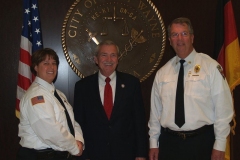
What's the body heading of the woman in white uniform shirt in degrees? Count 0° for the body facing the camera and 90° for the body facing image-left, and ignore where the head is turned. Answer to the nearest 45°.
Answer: approximately 315°

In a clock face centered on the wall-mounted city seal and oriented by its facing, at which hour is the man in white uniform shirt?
The man in white uniform shirt is roughly at 11 o'clock from the wall-mounted city seal.

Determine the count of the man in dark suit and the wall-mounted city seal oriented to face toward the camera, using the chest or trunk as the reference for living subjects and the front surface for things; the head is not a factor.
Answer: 2

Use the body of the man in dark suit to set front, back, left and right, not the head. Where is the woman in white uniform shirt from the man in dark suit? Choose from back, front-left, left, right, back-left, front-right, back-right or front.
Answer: front-right

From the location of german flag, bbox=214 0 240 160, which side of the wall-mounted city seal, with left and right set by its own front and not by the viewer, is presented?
left

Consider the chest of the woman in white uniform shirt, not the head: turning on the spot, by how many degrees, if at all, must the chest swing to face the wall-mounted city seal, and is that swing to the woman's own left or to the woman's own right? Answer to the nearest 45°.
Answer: approximately 90° to the woman's own left

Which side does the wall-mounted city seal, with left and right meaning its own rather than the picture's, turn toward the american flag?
right

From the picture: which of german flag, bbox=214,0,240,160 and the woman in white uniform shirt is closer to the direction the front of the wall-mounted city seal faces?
the woman in white uniform shirt

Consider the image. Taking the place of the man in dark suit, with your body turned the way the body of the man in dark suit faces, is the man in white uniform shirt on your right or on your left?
on your left
